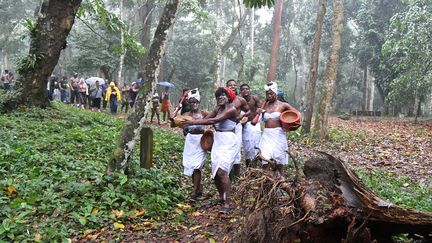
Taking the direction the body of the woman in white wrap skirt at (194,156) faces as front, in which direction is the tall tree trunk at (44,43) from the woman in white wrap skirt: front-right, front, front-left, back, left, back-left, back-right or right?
back-right

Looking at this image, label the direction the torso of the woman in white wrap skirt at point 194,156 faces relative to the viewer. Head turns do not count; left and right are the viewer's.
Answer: facing the viewer

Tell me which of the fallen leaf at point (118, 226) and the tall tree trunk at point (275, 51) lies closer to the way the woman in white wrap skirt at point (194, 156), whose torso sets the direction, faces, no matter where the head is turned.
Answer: the fallen leaf

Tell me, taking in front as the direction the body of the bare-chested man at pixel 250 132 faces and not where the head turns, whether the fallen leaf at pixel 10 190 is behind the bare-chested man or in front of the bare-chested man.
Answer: in front

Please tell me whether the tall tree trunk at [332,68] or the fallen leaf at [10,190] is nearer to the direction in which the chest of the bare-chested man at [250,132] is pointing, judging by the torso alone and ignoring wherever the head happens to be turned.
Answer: the fallen leaf

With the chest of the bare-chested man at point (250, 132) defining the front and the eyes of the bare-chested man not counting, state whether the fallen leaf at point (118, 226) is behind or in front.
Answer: in front

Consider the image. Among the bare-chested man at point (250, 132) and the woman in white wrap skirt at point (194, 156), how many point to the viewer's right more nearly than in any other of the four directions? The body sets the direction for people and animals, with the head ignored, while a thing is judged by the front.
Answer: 0
